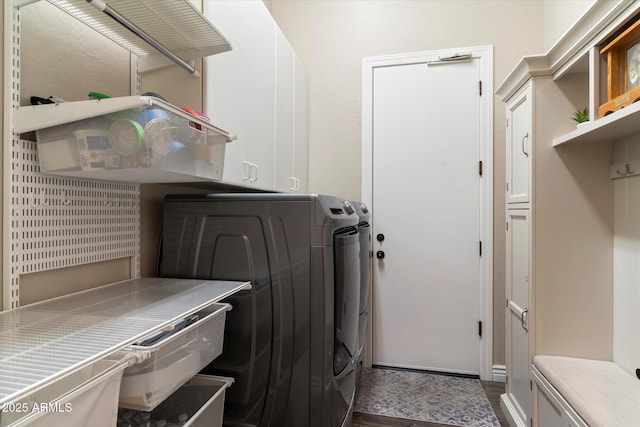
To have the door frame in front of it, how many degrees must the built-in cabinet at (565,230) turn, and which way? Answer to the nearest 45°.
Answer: approximately 45° to its right

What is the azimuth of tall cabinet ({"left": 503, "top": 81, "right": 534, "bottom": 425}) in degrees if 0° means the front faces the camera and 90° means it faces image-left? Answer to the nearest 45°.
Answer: approximately 90°

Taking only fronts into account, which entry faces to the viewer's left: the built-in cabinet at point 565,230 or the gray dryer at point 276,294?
the built-in cabinet

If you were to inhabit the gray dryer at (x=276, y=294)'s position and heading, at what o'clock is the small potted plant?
The small potted plant is roughly at 12 o'clock from the gray dryer.

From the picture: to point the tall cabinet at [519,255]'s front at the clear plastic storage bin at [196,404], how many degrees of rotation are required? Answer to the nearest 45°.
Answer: approximately 45° to its left

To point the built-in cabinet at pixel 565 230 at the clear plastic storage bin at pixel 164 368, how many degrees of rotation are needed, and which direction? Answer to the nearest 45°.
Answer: approximately 45° to its left

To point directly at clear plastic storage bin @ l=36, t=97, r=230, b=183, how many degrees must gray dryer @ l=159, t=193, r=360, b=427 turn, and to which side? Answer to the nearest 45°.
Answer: approximately 135° to its right

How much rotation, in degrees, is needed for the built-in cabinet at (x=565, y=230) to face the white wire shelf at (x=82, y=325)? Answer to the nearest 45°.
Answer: approximately 45° to its left

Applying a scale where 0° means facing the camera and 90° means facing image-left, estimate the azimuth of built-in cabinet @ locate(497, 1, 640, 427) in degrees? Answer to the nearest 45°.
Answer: approximately 90°

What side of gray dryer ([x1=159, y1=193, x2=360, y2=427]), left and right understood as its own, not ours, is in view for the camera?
right
